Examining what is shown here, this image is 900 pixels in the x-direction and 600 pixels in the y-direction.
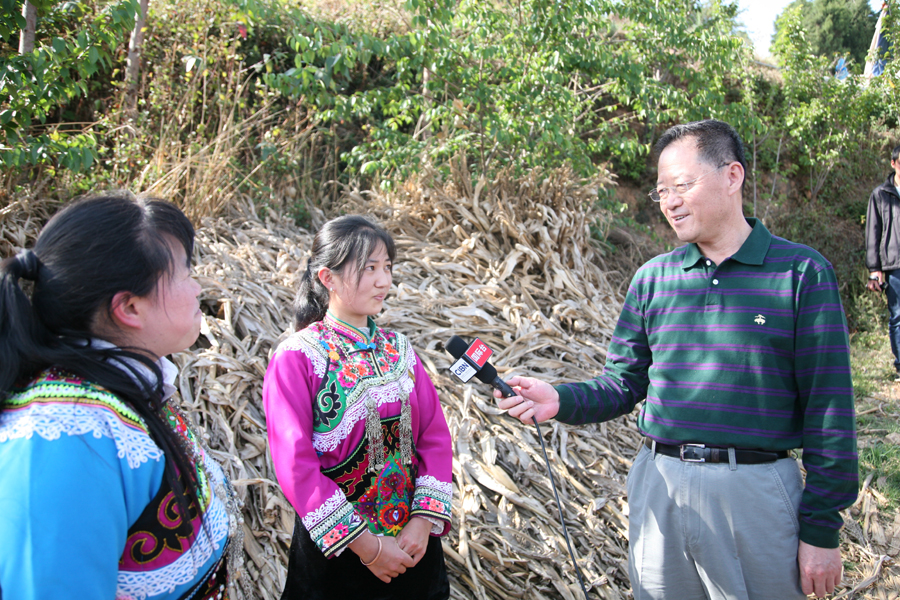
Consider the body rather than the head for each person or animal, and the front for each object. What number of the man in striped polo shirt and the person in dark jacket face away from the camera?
0

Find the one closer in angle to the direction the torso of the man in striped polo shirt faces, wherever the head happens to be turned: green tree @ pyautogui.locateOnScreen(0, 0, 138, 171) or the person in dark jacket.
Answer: the green tree

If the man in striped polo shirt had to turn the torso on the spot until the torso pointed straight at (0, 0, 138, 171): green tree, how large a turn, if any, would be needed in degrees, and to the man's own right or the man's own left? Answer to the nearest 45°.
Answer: approximately 45° to the man's own right

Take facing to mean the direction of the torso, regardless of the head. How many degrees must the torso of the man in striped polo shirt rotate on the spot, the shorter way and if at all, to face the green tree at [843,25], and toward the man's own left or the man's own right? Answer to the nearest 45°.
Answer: approximately 135° to the man's own right

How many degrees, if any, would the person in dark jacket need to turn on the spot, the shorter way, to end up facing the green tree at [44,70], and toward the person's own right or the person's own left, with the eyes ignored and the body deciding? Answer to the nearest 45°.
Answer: approximately 45° to the person's own right

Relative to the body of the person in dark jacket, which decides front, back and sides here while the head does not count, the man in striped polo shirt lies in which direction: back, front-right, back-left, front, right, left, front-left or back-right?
front

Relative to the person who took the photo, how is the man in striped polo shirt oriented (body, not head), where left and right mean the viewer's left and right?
facing the viewer and to the left of the viewer

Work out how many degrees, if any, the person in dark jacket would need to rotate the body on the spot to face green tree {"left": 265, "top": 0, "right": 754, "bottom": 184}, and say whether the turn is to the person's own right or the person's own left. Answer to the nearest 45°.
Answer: approximately 45° to the person's own right

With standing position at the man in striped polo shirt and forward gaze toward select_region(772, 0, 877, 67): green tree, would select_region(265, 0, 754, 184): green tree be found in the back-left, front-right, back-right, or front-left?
front-left

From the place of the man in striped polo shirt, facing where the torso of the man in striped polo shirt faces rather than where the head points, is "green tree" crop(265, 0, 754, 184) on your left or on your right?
on your right

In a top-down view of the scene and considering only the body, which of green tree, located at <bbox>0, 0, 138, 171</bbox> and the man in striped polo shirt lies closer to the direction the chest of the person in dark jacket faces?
the man in striped polo shirt
